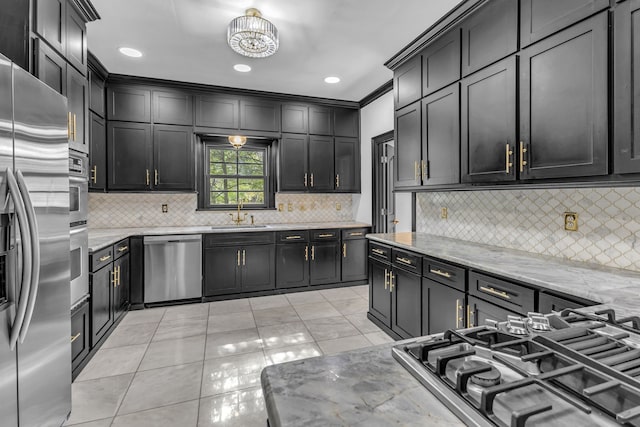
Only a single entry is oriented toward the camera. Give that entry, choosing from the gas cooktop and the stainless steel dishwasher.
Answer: the stainless steel dishwasher

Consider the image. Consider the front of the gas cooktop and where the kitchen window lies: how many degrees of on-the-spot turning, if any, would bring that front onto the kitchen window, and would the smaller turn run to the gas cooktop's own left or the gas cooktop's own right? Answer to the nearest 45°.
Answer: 0° — it already faces it

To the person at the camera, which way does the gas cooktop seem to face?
facing away from the viewer and to the left of the viewer

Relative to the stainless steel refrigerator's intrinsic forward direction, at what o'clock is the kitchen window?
The kitchen window is roughly at 9 o'clock from the stainless steel refrigerator.

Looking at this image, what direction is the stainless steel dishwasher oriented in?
toward the camera

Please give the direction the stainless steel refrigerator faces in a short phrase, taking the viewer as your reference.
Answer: facing the viewer and to the right of the viewer

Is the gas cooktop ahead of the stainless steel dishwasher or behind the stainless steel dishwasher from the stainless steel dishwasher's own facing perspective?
ahead

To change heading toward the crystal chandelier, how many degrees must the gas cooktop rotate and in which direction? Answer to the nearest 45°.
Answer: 0° — it already faces it

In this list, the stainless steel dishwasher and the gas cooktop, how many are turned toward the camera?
1
